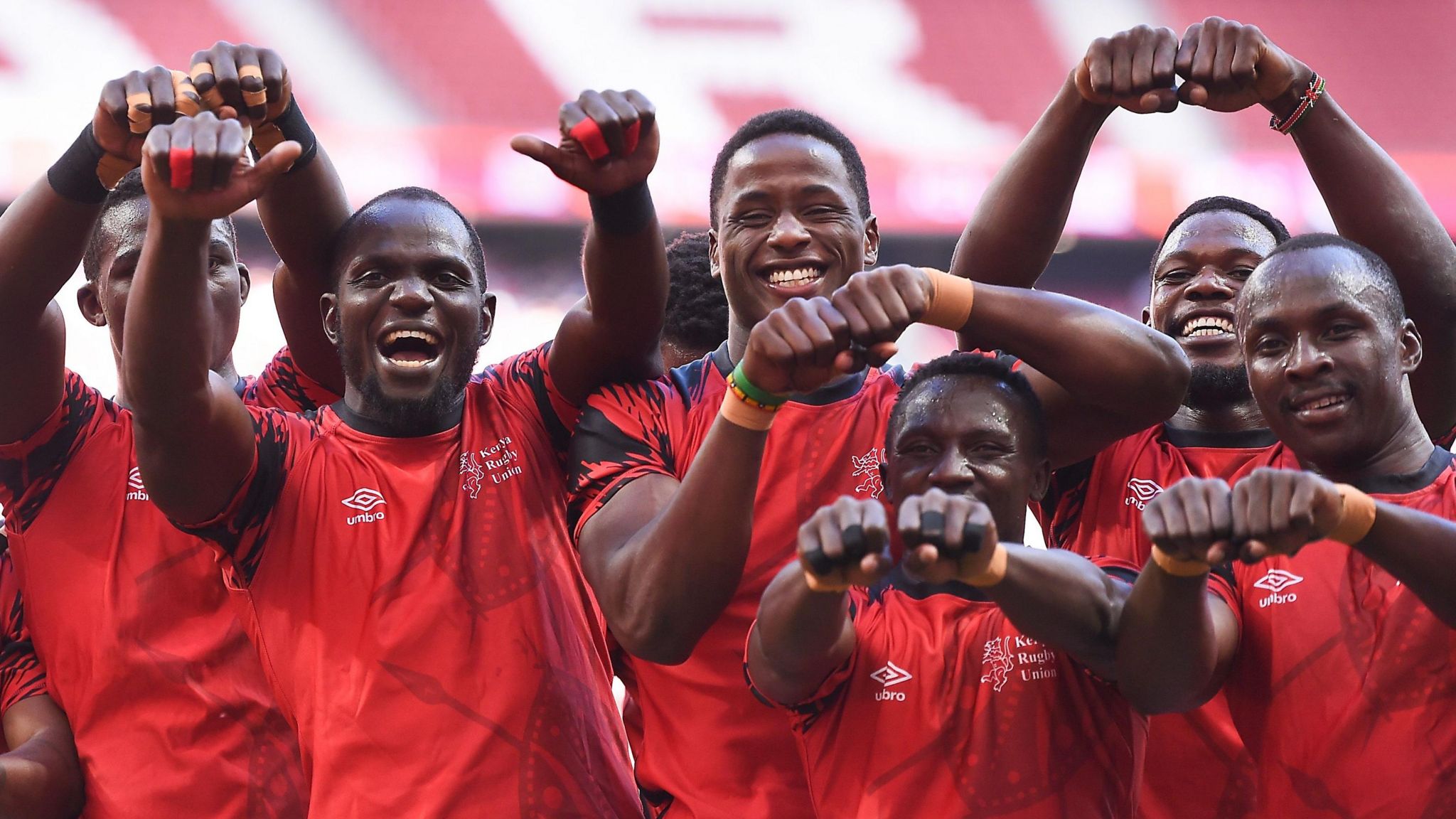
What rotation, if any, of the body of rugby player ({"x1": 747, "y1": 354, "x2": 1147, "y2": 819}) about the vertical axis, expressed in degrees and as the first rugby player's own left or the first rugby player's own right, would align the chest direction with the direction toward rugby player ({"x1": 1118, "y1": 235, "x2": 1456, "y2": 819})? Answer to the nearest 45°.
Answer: approximately 135° to the first rugby player's own left

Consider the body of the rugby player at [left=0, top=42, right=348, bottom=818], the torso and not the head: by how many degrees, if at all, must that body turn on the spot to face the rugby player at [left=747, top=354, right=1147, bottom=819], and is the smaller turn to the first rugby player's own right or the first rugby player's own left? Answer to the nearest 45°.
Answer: approximately 45° to the first rugby player's own left

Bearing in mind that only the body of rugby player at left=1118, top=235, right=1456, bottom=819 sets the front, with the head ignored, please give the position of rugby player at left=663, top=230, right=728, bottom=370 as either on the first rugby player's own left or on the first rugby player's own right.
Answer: on the first rugby player's own right

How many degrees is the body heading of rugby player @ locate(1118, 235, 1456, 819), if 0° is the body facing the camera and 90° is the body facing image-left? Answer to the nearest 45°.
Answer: approximately 45°

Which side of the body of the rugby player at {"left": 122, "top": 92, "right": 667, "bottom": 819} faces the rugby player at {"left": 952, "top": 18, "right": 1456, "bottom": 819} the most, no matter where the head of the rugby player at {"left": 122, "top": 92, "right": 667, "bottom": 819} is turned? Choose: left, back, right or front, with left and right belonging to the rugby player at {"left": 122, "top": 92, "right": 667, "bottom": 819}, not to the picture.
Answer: left

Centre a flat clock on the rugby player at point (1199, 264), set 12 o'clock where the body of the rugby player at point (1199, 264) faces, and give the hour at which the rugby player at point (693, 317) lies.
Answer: the rugby player at point (693, 317) is roughly at 4 o'clock from the rugby player at point (1199, 264).
